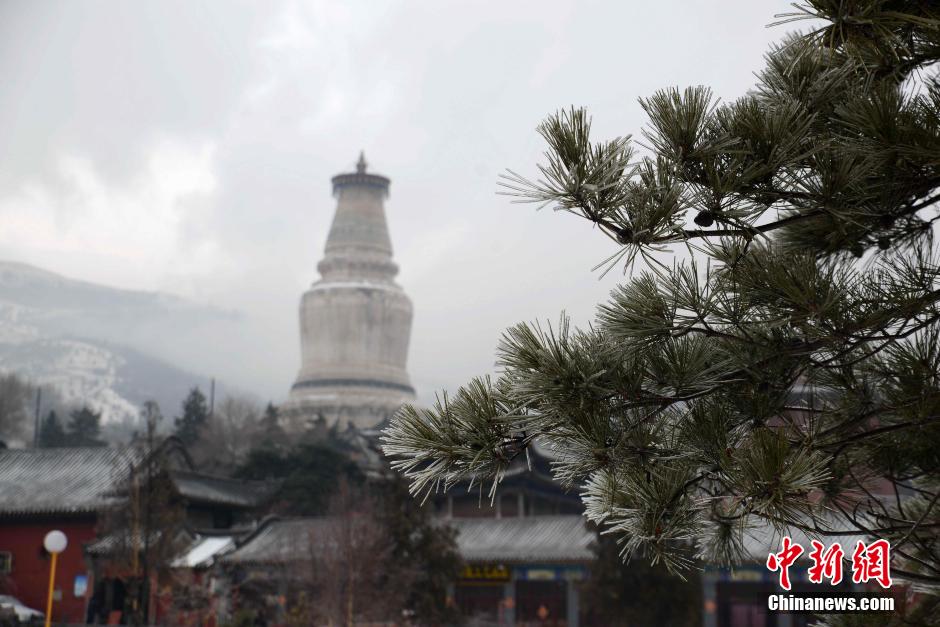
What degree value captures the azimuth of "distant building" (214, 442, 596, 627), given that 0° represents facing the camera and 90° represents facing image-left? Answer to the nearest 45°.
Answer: approximately 0°

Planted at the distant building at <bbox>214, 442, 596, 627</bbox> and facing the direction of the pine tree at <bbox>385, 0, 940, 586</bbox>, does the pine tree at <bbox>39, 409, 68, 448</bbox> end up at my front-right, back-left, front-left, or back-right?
back-right

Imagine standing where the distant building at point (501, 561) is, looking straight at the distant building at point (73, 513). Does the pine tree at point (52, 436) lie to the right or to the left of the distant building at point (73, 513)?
right

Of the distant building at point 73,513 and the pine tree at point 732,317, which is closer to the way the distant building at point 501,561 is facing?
the pine tree

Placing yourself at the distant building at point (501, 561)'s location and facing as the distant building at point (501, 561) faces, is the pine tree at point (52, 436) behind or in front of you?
behind

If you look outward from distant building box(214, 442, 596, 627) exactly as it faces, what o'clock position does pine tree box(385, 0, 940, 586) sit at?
The pine tree is roughly at 12 o'clock from the distant building.

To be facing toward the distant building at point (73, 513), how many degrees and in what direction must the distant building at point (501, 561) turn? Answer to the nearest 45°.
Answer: approximately 90° to its right
